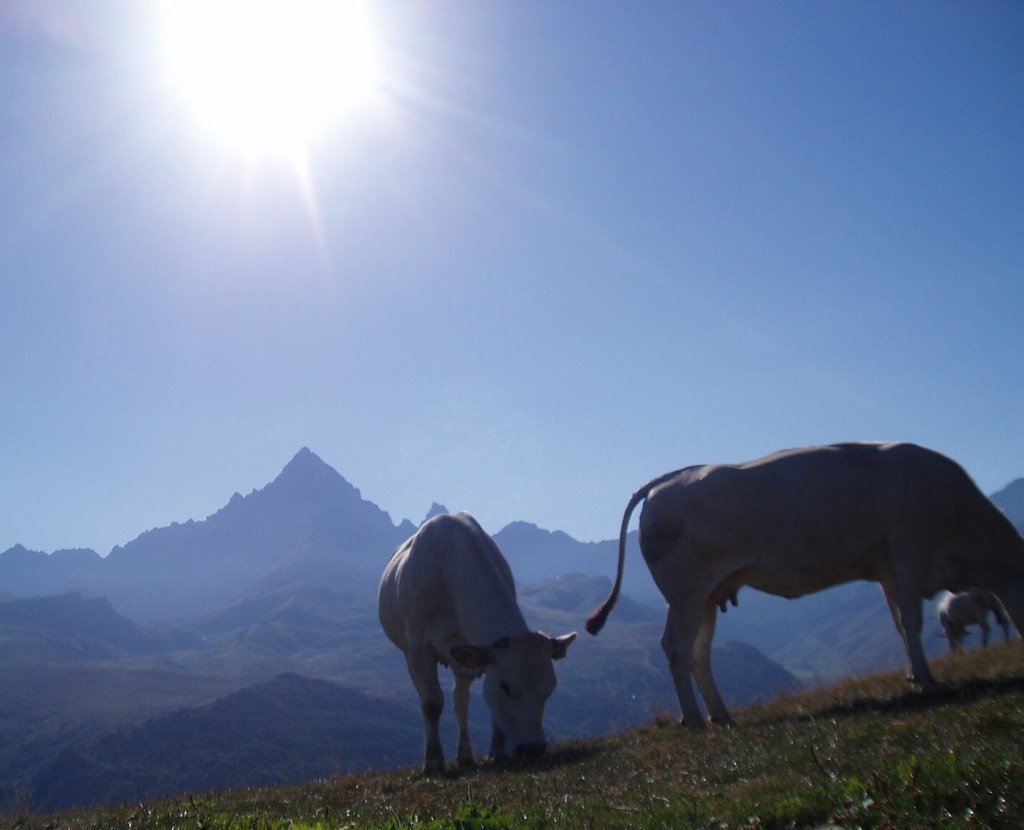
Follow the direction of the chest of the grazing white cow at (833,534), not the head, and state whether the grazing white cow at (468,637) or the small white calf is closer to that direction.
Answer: the small white calf

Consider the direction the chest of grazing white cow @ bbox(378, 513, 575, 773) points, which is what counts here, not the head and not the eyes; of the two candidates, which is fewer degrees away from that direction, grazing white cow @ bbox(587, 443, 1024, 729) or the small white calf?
the grazing white cow

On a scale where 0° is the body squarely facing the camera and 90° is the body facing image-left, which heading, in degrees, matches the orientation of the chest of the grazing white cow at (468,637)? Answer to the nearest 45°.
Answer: approximately 315°

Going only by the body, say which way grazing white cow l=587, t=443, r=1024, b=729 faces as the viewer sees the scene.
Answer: to the viewer's right

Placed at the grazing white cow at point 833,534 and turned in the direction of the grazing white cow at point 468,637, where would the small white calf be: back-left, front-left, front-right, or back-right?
back-right

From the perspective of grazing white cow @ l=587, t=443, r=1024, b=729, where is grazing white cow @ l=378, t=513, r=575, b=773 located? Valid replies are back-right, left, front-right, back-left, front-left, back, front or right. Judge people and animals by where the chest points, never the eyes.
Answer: back

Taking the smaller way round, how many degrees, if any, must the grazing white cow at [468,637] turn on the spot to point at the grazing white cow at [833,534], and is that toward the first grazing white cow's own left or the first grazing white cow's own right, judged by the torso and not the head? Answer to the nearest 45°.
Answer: approximately 45° to the first grazing white cow's own left

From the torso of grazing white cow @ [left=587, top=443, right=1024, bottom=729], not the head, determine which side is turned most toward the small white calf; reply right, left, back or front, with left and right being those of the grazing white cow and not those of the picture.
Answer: left
